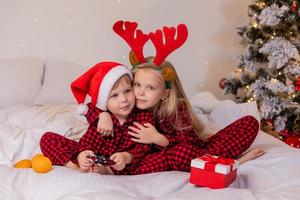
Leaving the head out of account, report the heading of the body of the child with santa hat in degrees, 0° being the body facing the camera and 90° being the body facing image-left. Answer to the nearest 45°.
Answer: approximately 0°

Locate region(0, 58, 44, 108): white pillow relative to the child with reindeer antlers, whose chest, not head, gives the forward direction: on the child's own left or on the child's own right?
on the child's own right

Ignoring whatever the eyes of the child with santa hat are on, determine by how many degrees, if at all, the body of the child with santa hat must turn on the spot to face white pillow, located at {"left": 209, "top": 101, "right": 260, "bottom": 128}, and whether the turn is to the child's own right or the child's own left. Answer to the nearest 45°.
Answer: approximately 135° to the child's own left

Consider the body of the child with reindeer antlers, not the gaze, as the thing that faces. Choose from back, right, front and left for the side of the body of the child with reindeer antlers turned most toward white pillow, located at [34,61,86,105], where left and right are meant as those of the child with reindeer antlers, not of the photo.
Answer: right

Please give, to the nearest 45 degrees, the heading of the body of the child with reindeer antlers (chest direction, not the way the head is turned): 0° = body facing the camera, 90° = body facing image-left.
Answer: approximately 45°

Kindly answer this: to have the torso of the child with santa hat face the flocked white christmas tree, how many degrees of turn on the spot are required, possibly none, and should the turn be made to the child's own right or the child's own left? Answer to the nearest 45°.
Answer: approximately 135° to the child's own left
